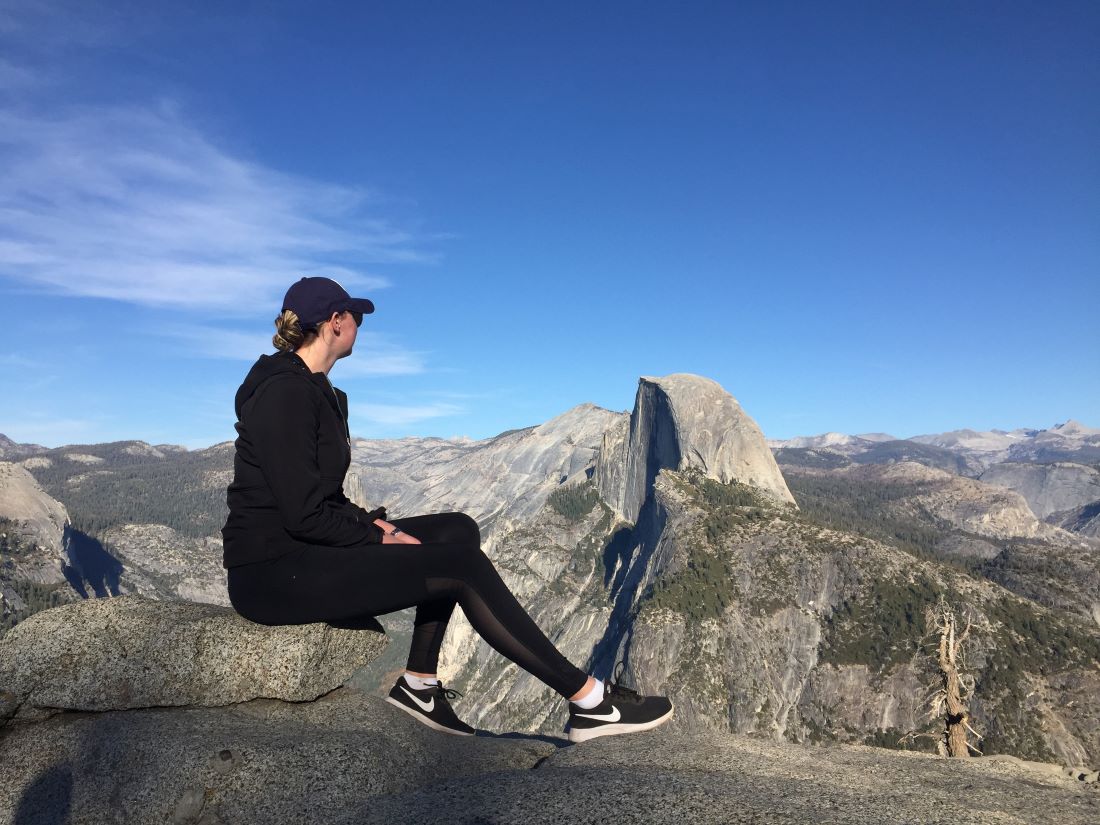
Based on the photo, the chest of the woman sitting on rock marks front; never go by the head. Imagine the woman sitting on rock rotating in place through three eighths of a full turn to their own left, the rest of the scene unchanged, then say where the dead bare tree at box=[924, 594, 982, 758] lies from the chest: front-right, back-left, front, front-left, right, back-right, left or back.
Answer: right

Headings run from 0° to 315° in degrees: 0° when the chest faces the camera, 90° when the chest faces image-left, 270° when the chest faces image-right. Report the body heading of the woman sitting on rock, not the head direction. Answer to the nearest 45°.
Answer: approximately 270°
